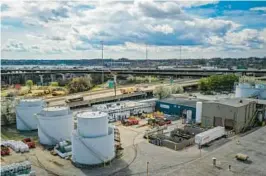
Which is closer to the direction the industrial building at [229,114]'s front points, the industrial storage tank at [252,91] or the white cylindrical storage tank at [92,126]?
the white cylindrical storage tank

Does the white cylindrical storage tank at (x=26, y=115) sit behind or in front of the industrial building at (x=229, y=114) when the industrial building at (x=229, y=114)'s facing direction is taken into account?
in front

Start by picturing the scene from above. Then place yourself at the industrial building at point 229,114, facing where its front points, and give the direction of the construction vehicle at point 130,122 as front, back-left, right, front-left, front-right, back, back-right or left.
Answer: front-right

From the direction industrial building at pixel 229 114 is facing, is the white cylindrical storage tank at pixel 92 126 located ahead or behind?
ahead

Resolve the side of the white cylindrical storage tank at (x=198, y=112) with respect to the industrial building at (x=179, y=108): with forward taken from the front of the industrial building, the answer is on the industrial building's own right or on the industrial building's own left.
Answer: on the industrial building's own left

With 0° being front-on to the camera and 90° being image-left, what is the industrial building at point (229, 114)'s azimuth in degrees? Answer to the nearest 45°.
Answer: approximately 45°
